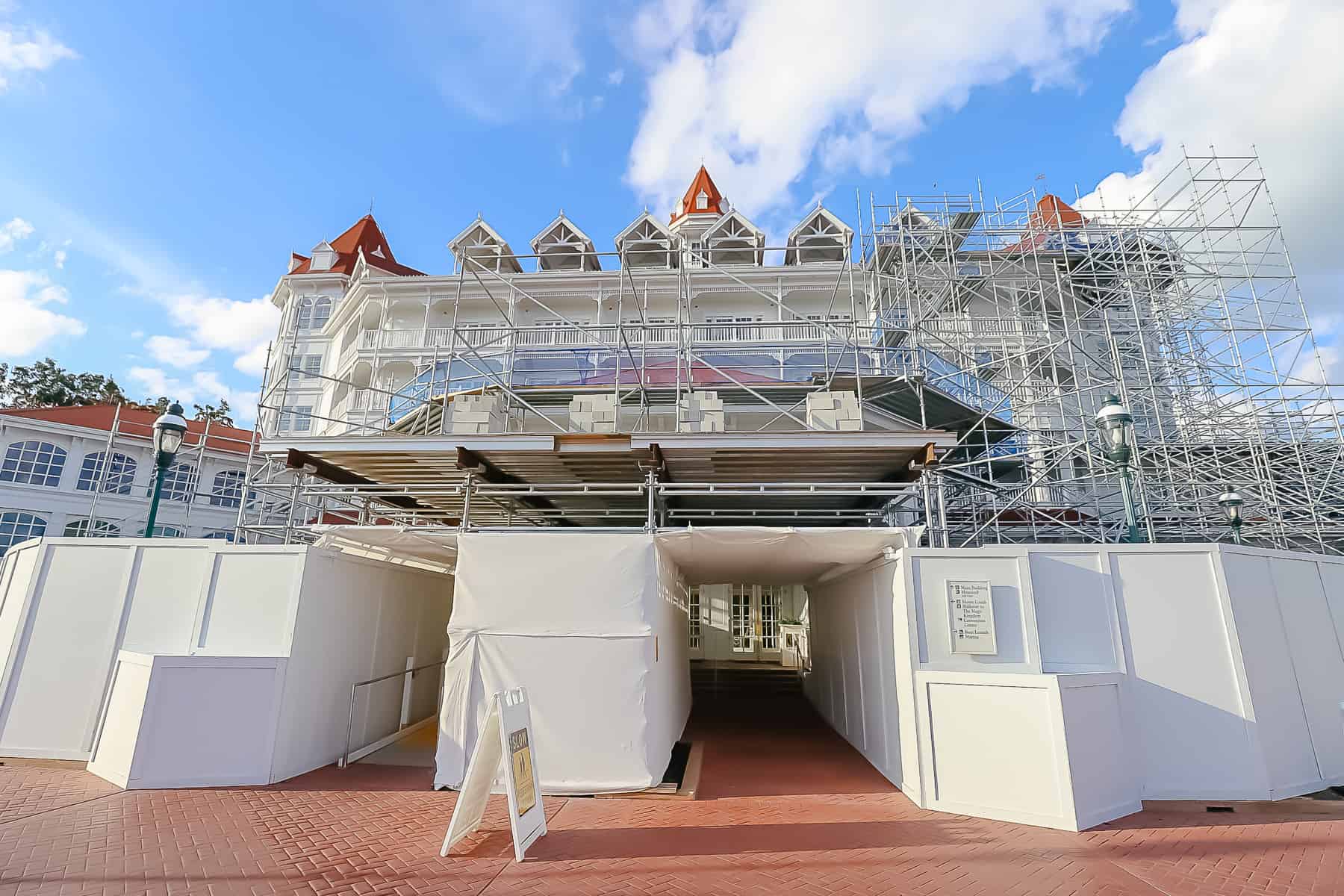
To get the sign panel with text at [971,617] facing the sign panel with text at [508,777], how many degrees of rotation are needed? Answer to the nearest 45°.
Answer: approximately 45° to its right

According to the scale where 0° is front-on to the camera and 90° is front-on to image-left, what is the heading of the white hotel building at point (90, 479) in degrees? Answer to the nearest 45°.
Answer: approximately 315°

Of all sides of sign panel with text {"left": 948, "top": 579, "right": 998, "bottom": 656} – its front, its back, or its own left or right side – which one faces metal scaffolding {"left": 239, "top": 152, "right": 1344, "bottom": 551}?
back

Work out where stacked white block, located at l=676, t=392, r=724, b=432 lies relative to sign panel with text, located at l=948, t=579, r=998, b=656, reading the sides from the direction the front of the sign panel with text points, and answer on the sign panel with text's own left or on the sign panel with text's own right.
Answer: on the sign panel with text's own right

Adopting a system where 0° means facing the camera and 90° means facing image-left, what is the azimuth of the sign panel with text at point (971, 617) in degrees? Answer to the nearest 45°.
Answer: approximately 0°
